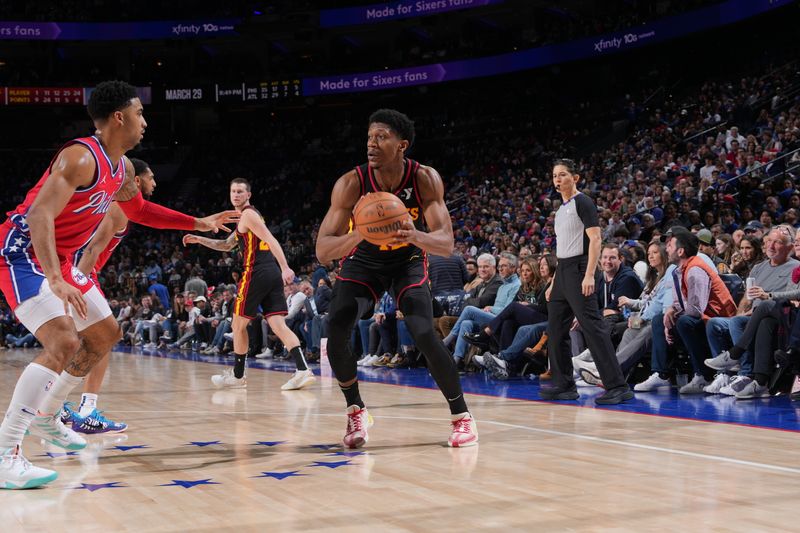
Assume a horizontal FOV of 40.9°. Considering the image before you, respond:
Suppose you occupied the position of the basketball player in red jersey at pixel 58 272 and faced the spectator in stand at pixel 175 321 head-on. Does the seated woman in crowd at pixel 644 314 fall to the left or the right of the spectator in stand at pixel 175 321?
right

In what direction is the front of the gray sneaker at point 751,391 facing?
to the viewer's left

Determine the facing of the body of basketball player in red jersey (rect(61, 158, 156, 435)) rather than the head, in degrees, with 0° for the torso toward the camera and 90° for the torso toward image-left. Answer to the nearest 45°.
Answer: approximately 270°

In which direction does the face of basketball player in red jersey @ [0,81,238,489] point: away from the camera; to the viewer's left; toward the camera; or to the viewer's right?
to the viewer's right

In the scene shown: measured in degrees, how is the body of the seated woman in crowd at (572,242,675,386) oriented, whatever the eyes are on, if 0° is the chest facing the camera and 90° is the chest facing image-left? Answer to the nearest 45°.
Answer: approximately 45°

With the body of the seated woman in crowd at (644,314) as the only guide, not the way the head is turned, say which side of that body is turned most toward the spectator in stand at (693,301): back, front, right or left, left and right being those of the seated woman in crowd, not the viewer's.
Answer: left

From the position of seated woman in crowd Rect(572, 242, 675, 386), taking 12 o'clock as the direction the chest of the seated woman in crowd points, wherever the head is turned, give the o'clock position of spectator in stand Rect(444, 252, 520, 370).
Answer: The spectator in stand is roughly at 3 o'clock from the seated woman in crowd.

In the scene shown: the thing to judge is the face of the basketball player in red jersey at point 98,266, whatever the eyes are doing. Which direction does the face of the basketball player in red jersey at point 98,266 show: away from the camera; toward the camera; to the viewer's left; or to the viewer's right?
to the viewer's right

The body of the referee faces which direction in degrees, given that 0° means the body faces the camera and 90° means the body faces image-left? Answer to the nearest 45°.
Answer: approximately 45°

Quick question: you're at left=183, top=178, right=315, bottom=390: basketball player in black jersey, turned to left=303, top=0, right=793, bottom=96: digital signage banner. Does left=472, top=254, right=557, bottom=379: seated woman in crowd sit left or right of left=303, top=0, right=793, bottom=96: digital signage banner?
right

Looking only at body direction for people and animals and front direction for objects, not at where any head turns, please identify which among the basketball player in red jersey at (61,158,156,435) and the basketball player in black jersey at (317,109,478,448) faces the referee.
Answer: the basketball player in red jersey

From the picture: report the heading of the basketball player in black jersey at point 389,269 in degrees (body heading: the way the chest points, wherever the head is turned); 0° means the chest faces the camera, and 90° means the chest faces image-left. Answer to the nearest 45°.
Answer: approximately 0°
